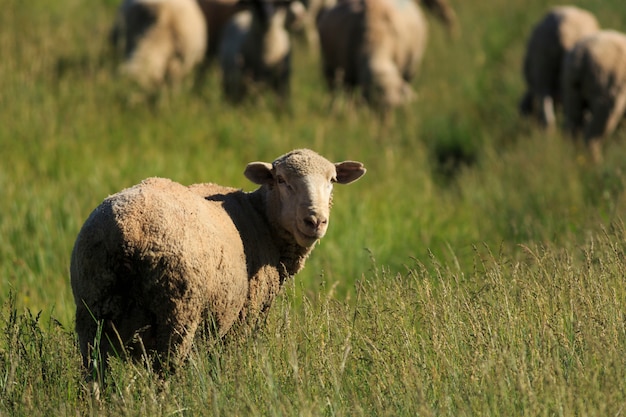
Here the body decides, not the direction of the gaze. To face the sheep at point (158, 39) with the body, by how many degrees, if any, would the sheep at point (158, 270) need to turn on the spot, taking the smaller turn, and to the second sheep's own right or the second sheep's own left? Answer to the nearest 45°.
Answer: approximately 45° to the second sheep's own left

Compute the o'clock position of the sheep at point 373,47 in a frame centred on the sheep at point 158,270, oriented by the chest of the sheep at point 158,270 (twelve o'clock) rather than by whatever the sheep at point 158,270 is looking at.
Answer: the sheep at point 373,47 is roughly at 11 o'clock from the sheep at point 158,270.

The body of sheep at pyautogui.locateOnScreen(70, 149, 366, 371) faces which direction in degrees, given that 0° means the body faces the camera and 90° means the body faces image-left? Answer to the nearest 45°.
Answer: approximately 225°

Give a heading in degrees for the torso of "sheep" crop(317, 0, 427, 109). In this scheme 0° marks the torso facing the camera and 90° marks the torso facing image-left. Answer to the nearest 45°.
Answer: approximately 315°

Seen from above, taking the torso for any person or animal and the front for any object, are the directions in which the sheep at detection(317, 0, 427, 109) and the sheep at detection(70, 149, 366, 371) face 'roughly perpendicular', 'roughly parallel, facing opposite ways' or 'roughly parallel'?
roughly perpendicular
